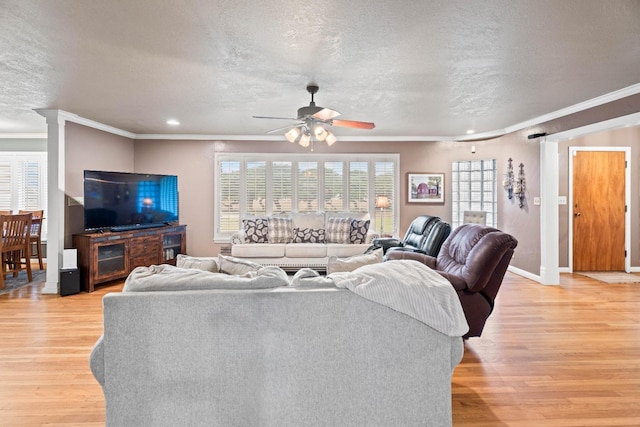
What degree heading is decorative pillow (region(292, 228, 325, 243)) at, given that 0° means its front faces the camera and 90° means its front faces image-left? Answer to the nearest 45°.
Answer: approximately 0°

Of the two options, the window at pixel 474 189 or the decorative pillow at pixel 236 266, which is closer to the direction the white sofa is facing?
the decorative pillow

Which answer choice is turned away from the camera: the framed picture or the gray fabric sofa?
the gray fabric sofa

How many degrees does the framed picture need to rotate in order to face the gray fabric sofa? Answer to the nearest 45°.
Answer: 0° — it already faces it

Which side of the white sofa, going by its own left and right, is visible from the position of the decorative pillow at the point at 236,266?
front

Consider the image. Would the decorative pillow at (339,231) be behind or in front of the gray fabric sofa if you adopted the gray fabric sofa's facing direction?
in front

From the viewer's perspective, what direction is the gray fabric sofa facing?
away from the camera

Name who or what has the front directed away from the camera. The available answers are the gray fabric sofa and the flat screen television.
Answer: the gray fabric sofa

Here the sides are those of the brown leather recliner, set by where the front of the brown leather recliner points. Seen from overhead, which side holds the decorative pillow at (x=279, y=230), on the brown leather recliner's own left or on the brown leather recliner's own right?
on the brown leather recliner's own right

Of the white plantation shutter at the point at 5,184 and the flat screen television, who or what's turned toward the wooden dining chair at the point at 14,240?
the white plantation shutter

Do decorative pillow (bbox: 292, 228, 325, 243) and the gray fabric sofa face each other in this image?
yes

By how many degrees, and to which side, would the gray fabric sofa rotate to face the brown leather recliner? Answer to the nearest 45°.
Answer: approximately 45° to its right
